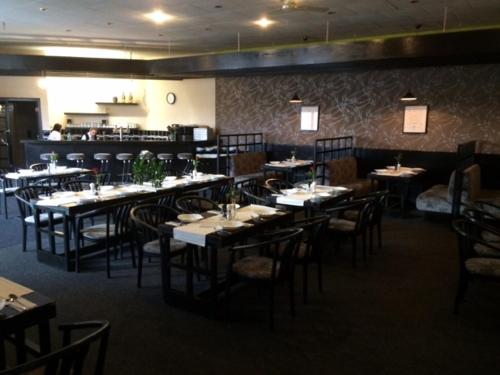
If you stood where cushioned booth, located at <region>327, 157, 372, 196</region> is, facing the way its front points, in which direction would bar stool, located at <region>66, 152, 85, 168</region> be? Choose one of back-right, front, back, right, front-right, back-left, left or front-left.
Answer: back-right

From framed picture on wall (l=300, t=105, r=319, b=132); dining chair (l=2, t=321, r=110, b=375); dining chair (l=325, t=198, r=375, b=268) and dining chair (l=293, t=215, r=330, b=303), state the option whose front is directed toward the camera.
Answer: the framed picture on wall

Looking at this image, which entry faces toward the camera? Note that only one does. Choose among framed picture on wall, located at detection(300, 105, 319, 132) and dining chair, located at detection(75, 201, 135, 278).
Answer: the framed picture on wall

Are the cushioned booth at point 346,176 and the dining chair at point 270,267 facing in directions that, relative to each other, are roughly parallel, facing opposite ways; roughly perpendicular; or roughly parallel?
roughly parallel, facing opposite ways

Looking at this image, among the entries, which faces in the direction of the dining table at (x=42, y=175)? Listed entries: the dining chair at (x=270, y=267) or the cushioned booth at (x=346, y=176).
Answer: the dining chair

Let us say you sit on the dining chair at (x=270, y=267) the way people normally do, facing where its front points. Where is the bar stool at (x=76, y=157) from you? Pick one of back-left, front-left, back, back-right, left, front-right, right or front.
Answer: front

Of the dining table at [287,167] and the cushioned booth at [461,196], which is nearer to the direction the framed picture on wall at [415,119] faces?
the cushioned booth

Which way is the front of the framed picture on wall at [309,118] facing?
toward the camera

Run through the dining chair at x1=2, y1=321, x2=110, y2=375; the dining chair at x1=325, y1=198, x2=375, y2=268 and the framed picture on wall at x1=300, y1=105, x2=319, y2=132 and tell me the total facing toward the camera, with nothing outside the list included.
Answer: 1

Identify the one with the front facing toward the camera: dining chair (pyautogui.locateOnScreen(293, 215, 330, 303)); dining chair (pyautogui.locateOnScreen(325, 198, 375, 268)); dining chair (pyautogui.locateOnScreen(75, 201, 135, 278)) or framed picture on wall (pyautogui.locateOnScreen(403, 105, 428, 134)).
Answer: the framed picture on wall

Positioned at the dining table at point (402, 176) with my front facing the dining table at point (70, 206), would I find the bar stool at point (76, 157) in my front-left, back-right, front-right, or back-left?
front-right

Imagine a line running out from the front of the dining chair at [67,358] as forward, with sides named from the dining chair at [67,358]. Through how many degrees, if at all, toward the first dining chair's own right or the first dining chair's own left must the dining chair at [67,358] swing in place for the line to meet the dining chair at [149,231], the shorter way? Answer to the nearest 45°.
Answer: approximately 45° to the first dining chair's own right

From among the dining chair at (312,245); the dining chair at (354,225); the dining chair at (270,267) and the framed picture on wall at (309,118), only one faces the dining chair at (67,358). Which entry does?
the framed picture on wall

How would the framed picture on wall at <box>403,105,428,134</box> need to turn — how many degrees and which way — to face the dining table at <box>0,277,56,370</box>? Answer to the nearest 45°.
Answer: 0° — it already faces it

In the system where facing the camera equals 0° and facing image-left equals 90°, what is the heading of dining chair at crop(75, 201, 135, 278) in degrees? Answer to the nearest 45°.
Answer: approximately 135°

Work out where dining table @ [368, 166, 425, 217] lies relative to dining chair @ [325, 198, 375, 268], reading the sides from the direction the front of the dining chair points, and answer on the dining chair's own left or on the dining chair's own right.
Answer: on the dining chair's own right

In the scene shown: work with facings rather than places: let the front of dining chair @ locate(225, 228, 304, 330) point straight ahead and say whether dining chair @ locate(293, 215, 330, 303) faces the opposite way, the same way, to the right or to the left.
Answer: the same way
